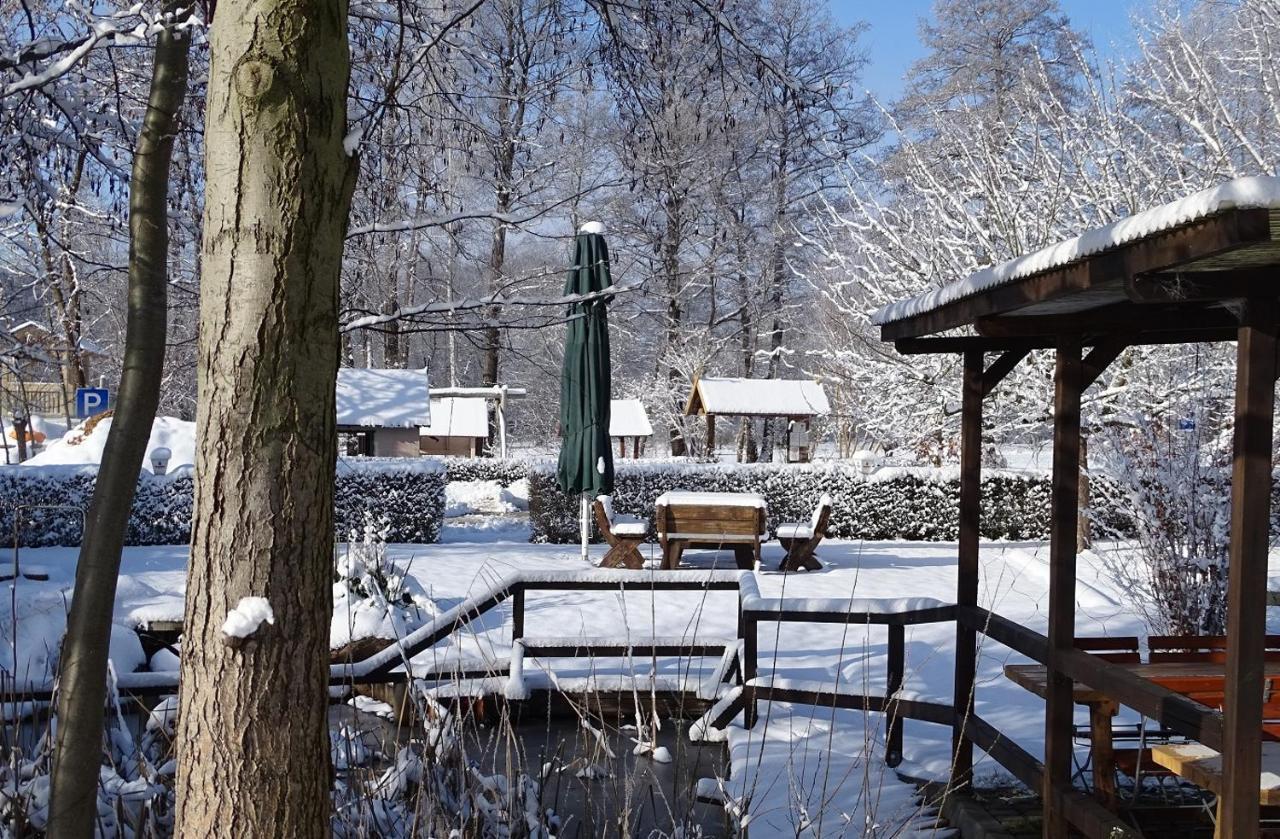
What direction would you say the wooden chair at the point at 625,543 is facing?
to the viewer's right

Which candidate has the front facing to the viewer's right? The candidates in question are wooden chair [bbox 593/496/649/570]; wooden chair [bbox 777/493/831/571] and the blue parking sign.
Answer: wooden chair [bbox 593/496/649/570]

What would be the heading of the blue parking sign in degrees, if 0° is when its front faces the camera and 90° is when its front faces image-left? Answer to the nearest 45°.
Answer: approximately 0°

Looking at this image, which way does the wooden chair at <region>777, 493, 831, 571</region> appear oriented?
to the viewer's left

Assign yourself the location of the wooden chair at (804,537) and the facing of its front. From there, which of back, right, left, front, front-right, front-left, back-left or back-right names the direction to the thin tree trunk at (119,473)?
left

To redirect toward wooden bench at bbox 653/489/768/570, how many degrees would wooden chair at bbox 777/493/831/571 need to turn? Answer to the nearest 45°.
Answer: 0° — it already faces it

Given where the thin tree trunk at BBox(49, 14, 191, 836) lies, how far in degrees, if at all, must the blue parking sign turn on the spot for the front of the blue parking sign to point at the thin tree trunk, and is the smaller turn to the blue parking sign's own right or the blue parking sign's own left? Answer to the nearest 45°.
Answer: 0° — it already faces it

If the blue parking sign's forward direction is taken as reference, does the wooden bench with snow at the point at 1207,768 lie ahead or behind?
ahead

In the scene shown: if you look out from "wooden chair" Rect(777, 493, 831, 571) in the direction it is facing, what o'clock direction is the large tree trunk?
The large tree trunk is roughly at 9 o'clock from the wooden chair.

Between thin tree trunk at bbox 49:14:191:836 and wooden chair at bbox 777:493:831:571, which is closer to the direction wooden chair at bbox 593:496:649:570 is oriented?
the wooden chair

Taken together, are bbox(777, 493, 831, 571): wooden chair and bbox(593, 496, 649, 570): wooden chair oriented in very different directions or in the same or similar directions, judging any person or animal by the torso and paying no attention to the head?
very different directions

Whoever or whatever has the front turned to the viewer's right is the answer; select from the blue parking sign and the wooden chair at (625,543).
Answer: the wooden chair

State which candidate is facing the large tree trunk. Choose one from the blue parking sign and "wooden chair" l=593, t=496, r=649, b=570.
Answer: the blue parking sign

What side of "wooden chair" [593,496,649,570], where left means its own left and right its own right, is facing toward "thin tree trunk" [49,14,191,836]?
right

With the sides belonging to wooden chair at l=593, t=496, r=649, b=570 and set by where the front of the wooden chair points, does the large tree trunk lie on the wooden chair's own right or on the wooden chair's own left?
on the wooden chair's own right
